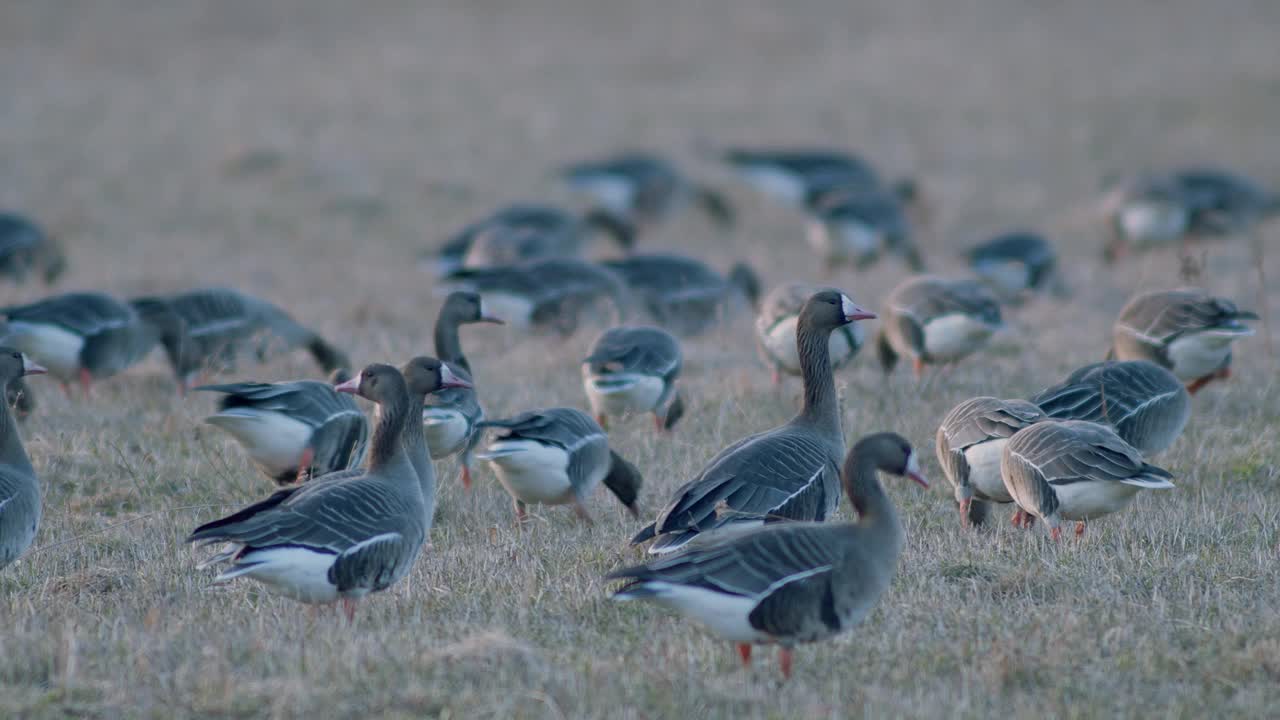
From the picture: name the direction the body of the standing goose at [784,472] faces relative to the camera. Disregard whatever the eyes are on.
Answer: to the viewer's right

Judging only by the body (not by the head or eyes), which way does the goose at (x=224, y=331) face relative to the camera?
to the viewer's right

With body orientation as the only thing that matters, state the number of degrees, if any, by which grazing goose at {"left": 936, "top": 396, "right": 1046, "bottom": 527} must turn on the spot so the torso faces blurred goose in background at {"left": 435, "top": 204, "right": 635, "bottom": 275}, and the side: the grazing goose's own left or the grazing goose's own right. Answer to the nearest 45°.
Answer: approximately 45° to the grazing goose's own right

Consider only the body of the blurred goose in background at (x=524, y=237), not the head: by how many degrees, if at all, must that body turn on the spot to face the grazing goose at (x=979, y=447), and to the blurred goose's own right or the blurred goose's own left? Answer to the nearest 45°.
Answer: approximately 90° to the blurred goose's own right

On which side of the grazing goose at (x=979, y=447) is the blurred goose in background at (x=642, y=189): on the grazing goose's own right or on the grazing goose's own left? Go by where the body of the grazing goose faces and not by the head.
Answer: on the grazing goose's own right

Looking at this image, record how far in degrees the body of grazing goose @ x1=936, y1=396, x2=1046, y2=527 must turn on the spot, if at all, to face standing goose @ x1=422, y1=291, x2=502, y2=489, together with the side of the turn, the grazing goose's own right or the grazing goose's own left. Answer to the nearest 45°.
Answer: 0° — it already faces it

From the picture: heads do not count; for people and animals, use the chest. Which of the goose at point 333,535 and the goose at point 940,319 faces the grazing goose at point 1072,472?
the goose at point 333,535
